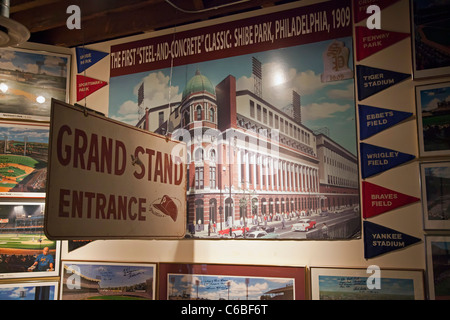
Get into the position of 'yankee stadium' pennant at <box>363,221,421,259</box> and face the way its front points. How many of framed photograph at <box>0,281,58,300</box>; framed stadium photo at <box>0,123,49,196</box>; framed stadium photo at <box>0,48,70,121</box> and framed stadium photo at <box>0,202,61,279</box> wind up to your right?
4

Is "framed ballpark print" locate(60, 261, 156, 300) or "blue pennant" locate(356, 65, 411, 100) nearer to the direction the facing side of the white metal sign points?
the blue pennant

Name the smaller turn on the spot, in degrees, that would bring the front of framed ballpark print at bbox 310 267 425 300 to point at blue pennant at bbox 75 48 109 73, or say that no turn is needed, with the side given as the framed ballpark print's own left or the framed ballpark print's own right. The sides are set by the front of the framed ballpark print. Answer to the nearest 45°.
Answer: approximately 90° to the framed ballpark print's own right

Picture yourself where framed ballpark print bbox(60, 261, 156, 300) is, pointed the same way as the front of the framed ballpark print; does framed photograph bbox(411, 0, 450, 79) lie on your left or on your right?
on your left

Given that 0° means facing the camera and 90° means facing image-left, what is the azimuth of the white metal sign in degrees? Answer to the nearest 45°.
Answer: approximately 315°

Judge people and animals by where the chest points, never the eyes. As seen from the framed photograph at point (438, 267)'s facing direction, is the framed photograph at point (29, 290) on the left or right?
on its right

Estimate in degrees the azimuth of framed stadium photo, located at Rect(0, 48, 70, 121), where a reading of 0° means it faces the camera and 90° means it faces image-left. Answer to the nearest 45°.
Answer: approximately 0°
